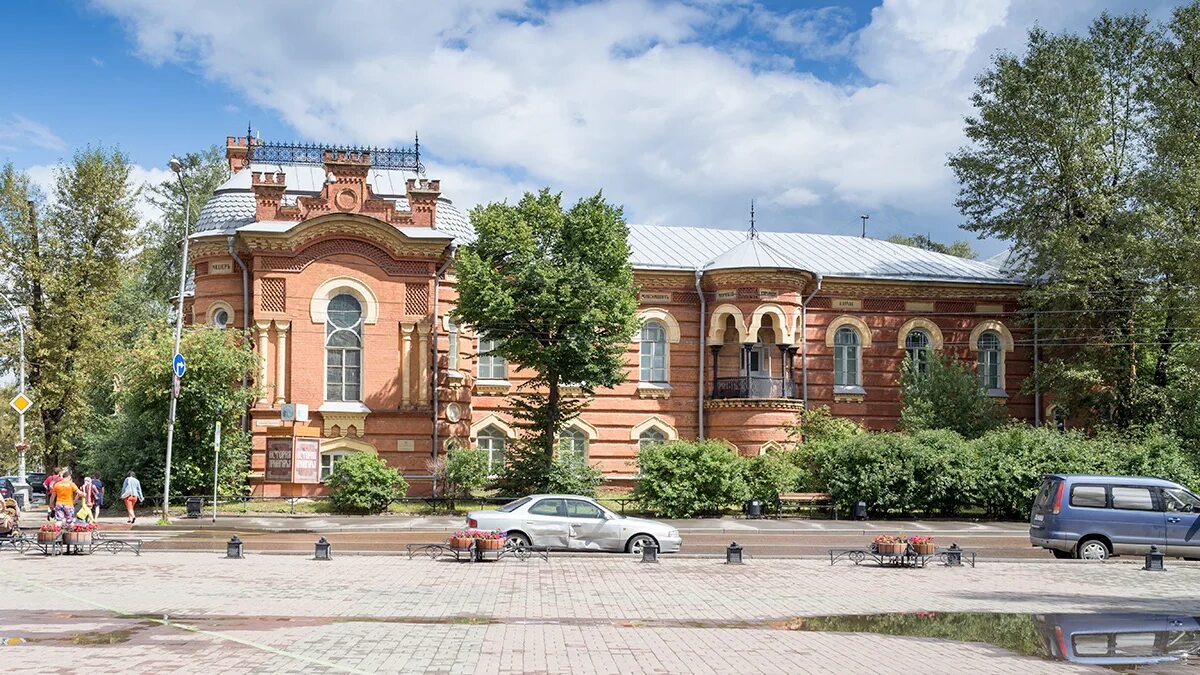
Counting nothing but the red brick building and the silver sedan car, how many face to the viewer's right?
1

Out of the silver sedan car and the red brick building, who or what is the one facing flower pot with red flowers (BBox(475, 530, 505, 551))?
the red brick building

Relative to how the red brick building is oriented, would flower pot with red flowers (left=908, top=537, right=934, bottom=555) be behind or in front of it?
in front

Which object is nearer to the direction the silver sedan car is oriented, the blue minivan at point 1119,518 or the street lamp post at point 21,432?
the blue minivan

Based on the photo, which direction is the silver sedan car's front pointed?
to the viewer's right

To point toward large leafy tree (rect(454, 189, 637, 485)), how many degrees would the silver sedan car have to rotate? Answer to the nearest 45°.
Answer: approximately 90° to its left

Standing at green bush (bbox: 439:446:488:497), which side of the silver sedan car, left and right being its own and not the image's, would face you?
left

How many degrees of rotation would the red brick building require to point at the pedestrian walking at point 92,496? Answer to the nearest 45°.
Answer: approximately 45° to its right

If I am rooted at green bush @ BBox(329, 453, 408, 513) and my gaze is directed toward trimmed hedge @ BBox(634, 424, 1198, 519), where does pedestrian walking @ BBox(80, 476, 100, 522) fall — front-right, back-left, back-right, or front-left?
back-right

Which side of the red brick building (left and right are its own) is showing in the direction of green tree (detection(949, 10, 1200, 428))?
left

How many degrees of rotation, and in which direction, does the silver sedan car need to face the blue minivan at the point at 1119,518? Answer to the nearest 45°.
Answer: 0° — it already faces it

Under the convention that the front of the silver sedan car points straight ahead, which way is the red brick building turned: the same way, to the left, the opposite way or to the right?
to the right

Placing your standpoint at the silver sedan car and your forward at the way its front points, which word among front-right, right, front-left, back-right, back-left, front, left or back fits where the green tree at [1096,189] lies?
front-left

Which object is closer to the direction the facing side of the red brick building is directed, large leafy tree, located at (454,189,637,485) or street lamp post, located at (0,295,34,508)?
the large leafy tree
